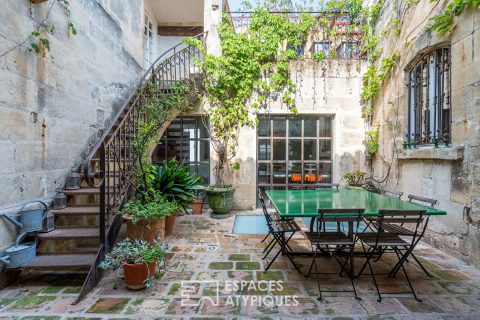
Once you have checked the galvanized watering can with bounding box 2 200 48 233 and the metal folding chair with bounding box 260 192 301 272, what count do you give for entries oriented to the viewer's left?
1

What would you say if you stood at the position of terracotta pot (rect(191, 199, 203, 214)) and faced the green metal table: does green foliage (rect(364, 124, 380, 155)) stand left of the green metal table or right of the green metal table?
left

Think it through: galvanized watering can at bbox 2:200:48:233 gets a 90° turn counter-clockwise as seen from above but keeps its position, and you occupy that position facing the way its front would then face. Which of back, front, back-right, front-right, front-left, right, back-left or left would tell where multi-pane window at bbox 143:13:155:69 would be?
back-left

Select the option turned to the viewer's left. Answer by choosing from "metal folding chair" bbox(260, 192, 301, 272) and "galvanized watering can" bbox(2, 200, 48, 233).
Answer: the galvanized watering can

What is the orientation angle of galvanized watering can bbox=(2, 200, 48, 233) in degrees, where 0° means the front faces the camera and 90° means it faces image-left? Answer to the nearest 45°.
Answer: approximately 90°

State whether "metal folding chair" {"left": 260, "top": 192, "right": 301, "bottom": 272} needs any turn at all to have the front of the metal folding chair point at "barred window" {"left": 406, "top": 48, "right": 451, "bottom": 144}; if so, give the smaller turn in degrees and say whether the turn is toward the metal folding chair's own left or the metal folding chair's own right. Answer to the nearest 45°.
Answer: approximately 45° to the metal folding chair's own left

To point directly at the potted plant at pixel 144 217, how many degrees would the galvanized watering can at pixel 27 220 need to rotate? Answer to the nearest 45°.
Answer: approximately 180°

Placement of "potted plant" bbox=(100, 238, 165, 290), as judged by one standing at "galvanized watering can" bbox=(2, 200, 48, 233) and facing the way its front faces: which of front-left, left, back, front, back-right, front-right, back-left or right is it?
back-left

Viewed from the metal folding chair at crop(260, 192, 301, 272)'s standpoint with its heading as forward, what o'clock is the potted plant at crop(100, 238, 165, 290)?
The potted plant is roughly at 5 o'clock from the metal folding chair.

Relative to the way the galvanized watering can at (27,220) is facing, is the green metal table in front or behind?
behind

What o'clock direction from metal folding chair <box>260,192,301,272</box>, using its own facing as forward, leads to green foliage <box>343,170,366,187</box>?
The green foliage is roughly at 10 o'clock from the metal folding chair.

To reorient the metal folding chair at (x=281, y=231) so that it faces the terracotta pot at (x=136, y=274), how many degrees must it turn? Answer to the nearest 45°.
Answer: approximately 135° to its right

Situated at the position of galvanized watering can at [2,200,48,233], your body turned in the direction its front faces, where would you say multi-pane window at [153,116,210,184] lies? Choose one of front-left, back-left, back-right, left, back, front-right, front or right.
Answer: back-right

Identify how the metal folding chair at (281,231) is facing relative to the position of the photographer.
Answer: facing to the right of the viewer
